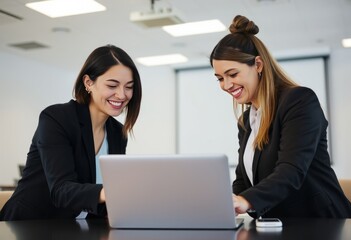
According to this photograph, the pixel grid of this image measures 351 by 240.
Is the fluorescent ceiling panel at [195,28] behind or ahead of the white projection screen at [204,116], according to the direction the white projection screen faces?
ahead

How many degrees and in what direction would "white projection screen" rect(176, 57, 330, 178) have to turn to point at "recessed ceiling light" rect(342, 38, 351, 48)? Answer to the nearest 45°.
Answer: approximately 45° to its left

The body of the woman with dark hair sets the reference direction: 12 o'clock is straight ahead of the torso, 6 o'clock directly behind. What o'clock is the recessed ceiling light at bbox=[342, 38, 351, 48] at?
The recessed ceiling light is roughly at 9 o'clock from the woman with dark hair.

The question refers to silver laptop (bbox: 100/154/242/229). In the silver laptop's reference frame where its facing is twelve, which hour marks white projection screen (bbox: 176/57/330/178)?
The white projection screen is roughly at 12 o'clock from the silver laptop.

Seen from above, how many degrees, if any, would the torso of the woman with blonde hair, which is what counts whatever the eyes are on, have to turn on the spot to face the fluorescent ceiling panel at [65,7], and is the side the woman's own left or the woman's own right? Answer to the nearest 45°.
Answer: approximately 90° to the woman's own right

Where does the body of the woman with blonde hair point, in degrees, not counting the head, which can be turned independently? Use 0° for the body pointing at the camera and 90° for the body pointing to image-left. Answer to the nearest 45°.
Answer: approximately 45°

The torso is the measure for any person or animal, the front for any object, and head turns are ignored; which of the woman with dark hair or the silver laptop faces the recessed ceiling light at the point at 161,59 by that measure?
the silver laptop

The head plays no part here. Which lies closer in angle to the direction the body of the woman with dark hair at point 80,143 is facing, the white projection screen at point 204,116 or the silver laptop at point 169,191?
the silver laptop

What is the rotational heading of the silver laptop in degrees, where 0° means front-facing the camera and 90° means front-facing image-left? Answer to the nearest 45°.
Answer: approximately 180°

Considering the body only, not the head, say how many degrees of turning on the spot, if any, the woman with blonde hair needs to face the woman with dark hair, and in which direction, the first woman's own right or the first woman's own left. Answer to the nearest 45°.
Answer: approximately 45° to the first woman's own right

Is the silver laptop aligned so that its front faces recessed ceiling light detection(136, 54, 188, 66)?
yes

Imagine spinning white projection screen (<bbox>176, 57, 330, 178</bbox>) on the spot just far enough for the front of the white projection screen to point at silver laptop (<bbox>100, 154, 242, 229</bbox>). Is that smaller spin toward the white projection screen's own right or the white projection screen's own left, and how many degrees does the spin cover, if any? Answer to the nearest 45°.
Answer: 0° — it already faces it

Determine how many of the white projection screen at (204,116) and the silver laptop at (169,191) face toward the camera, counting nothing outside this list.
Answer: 1

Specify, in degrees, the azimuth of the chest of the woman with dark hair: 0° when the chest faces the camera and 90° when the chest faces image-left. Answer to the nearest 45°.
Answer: approximately 315°
